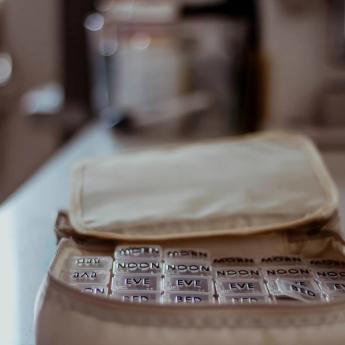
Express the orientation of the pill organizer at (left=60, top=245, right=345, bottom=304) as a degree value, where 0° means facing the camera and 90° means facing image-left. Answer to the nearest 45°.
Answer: approximately 0°
